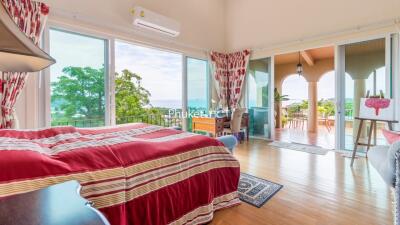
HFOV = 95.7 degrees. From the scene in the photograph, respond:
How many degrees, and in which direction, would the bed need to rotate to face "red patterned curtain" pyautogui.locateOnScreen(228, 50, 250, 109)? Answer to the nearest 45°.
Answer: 0° — it already faces it

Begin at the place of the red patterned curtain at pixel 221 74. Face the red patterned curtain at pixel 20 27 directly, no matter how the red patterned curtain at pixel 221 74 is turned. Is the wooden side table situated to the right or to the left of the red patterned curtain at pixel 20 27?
left

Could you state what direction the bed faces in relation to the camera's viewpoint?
facing away from the viewer and to the right of the viewer

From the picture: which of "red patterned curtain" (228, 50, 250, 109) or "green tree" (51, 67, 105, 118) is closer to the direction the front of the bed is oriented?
the red patterned curtain

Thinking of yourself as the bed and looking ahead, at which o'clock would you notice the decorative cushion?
The decorative cushion is roughly at 2 o'clock from the bed.

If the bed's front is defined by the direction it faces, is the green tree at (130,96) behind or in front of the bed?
in front

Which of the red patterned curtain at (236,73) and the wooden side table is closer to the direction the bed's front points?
the red patterned curtain

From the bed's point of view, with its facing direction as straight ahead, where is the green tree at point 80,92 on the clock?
The green tree is roughly at 10 o'clock from the bed.

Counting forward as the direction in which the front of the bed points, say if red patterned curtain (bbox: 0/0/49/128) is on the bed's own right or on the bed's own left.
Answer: on the bed's own left

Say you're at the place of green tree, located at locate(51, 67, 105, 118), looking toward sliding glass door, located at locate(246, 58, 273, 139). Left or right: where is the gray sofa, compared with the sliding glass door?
right

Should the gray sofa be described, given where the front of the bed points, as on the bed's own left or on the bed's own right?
on the bed's own right

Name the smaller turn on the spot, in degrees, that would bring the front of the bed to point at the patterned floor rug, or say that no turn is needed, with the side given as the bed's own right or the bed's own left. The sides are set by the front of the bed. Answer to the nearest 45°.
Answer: approximately 45° to the bed's own right
